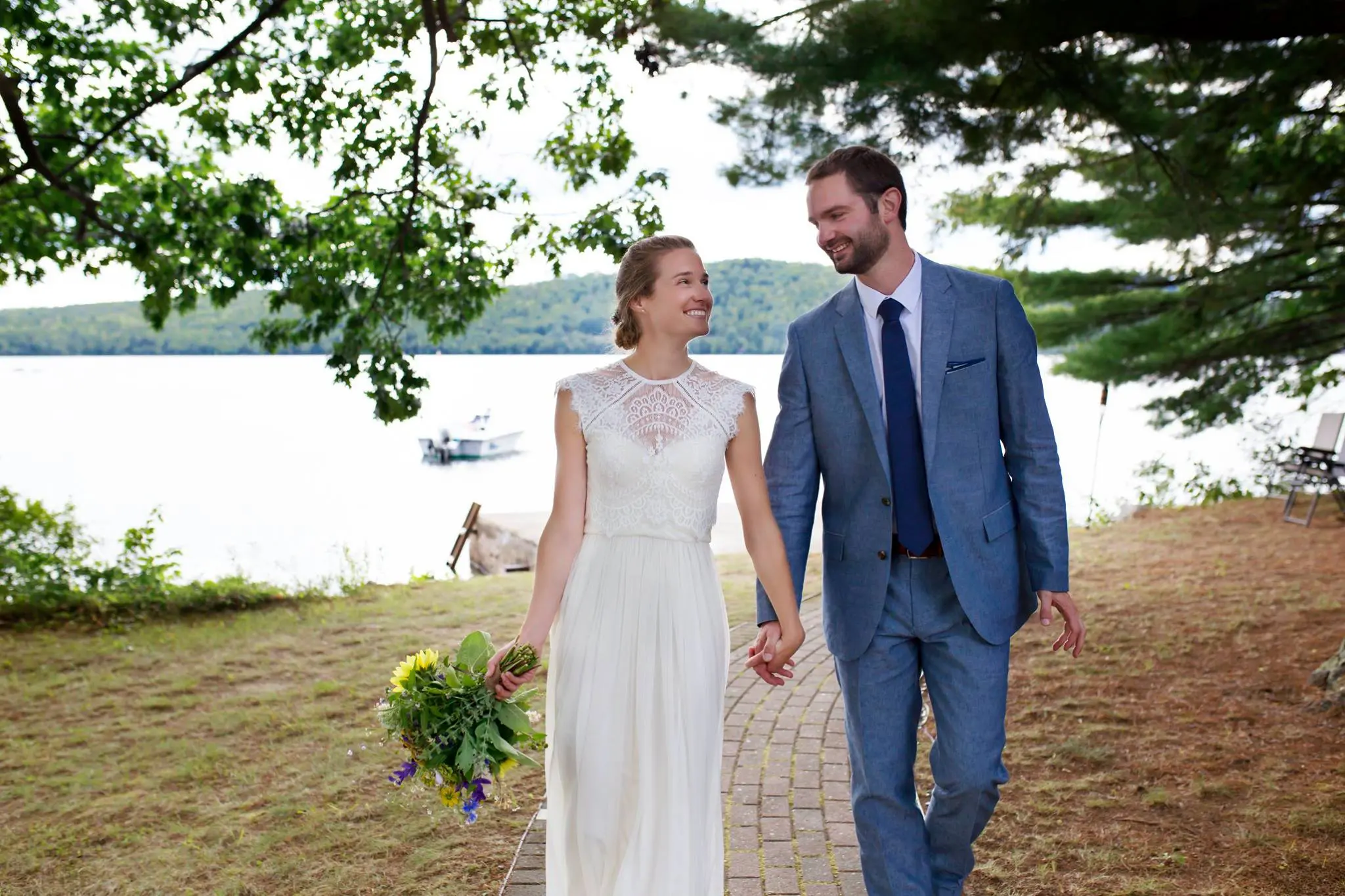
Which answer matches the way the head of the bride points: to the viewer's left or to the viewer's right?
to the viewer's right

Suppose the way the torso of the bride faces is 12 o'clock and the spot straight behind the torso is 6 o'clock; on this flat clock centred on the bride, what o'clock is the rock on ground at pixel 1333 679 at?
The rock on ground is roughly at 8 o'clock from the bride.

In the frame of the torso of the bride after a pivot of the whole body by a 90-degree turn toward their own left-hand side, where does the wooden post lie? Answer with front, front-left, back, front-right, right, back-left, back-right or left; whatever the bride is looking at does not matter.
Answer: left

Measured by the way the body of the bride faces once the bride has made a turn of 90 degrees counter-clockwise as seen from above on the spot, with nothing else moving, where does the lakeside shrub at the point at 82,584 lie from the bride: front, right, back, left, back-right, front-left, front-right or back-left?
back-left

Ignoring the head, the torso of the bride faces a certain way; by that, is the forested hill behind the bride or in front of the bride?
behind

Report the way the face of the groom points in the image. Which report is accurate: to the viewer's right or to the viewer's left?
to the viewer's left

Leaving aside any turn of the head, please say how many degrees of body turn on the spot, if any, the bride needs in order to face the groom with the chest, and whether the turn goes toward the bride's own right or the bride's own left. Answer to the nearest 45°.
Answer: approximately 90° to the bride's own left

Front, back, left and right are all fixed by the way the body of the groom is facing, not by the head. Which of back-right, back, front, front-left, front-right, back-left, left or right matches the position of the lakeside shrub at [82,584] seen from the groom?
back-right

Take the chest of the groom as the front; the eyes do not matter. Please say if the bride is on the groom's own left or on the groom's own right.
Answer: on the groom's own right

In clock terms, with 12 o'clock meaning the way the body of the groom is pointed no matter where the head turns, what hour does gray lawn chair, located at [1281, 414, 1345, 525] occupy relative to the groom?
The gray lawn chair is roughly at 7 o'clock from the groom.

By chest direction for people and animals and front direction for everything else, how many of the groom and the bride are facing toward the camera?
2

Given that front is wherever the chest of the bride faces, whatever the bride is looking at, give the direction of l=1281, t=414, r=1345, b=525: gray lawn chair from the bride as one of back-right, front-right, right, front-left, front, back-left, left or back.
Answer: back-left
